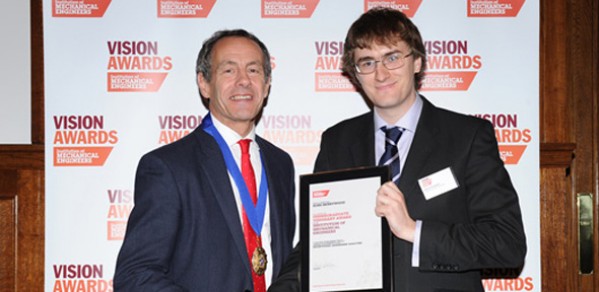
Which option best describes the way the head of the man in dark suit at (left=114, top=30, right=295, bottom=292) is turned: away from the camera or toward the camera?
toward the camera

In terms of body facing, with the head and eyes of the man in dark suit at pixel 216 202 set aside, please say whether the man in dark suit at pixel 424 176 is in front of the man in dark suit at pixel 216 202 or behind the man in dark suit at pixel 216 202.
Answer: in front

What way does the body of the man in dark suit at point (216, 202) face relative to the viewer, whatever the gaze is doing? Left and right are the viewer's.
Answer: facing the viewer and to the right of the viewer

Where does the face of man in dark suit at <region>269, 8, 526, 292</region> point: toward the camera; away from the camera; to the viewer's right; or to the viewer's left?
toward the camera
